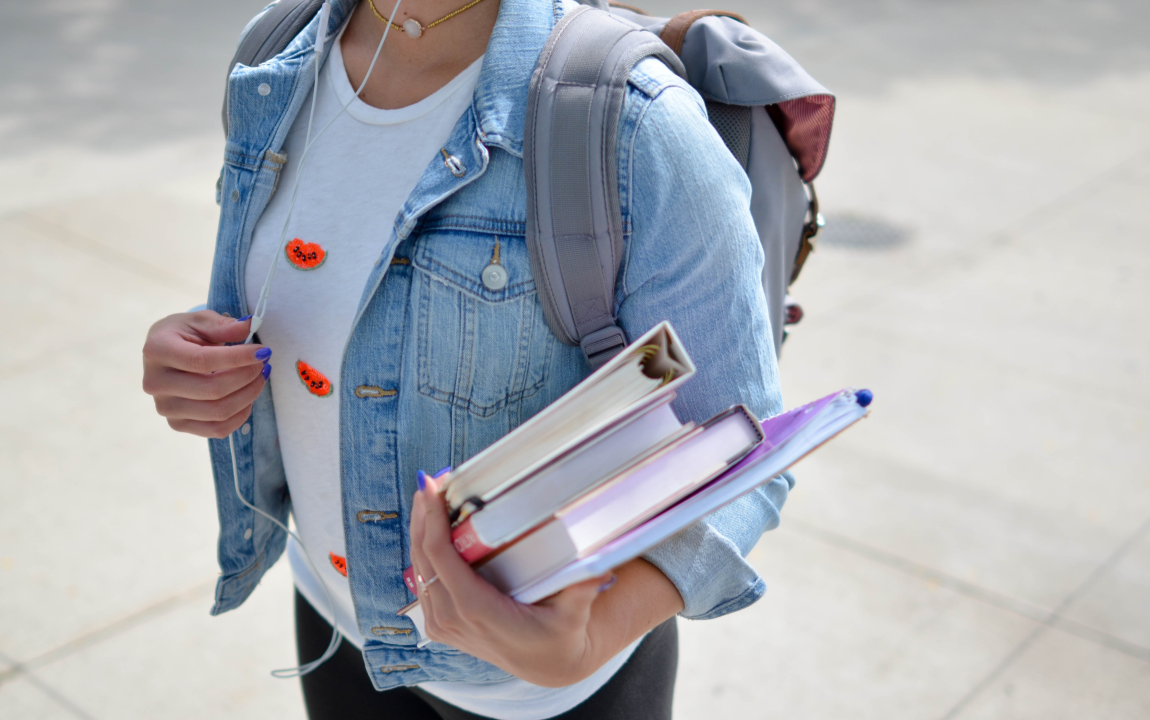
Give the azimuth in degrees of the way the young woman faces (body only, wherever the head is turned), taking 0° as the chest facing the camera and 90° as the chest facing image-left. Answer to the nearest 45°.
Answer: approximately 45°
